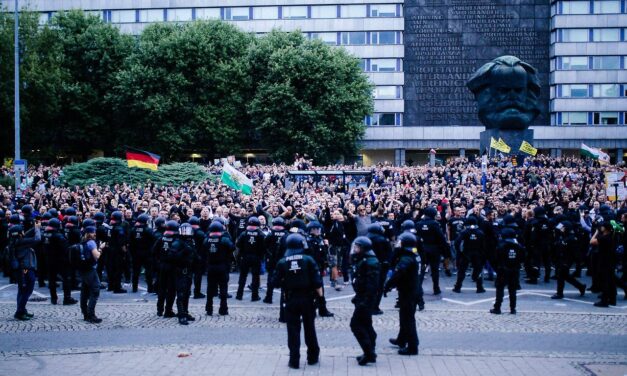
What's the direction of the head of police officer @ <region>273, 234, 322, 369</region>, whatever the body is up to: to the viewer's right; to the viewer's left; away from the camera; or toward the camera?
away from the camera

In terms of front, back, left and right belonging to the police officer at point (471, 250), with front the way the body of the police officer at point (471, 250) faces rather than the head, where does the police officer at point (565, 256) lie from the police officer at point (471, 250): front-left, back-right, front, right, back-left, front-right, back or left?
right

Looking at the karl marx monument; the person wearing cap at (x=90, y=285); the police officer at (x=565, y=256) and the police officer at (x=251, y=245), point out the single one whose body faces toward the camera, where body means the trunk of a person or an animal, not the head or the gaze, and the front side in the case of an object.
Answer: the karl marx monument

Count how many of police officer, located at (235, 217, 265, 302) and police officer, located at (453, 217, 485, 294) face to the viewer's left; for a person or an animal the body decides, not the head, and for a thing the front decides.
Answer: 0

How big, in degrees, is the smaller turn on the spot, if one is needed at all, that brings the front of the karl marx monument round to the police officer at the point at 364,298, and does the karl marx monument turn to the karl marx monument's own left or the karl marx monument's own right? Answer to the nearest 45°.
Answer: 0° — it already faces them

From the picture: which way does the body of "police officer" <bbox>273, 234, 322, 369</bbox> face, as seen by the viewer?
away from the camera

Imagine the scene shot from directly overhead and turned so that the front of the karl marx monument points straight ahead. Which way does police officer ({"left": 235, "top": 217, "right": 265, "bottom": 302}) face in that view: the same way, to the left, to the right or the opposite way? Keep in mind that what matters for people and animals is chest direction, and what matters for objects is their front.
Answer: the opposite way

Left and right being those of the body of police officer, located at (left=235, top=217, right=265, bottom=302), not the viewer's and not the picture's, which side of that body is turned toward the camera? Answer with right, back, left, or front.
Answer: back

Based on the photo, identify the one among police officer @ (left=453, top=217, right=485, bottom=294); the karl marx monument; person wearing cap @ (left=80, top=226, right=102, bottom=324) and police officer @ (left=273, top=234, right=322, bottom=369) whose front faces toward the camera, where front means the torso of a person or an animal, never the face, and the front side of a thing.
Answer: the karl marx monument

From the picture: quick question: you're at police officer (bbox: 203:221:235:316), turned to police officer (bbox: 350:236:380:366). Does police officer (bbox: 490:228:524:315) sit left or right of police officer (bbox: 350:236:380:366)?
left

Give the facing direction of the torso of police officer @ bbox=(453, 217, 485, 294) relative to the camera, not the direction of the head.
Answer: away from the camera

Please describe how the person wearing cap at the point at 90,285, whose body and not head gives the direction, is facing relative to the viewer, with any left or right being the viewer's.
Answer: facing to the right of the viewer

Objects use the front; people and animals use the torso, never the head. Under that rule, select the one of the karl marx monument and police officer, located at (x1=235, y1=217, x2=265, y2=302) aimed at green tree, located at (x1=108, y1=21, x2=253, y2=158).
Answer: the police officer

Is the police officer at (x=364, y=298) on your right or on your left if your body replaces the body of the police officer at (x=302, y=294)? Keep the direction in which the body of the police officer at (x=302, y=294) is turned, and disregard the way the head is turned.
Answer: on your right
